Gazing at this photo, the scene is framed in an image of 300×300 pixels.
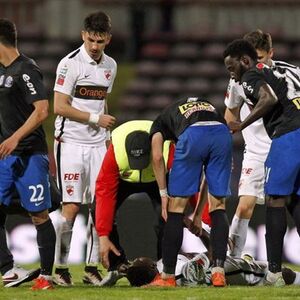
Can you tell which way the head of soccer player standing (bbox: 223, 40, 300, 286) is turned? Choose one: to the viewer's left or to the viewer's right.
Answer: to the viewer's left

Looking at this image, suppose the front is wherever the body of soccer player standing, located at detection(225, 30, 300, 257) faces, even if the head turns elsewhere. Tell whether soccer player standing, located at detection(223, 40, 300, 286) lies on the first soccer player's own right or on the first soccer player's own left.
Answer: on the first soccer player's own left

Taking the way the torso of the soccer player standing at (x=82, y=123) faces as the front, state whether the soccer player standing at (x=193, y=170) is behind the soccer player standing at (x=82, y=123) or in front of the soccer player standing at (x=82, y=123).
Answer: in front
